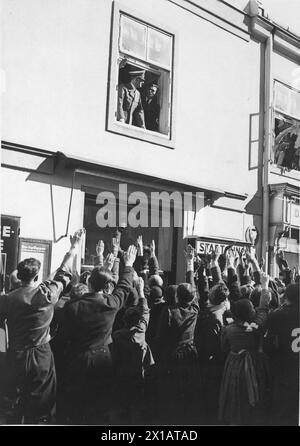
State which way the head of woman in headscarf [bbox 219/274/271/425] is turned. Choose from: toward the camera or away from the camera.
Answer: away from the camera

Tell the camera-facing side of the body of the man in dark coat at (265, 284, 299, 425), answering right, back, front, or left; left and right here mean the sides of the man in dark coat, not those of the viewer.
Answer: back

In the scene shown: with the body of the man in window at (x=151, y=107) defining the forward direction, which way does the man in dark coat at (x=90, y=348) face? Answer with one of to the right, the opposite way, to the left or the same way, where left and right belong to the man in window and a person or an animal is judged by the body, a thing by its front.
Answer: the opposite way

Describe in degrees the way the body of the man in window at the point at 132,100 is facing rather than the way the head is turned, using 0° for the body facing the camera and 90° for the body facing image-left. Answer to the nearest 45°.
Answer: approximately 315°

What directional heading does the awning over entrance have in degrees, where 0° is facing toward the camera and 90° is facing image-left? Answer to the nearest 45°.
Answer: approximately 315°

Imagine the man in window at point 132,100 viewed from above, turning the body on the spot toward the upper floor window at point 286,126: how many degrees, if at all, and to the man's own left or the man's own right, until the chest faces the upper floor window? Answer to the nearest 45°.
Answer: approximately 90° to the man's own left

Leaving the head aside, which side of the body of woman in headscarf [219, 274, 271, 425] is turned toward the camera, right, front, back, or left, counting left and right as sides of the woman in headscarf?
back

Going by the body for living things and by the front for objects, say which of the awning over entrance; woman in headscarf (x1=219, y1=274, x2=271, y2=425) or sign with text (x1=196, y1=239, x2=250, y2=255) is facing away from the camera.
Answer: the woman in headscarf
